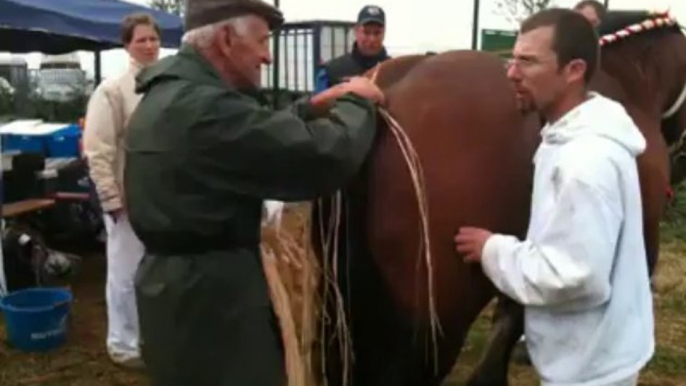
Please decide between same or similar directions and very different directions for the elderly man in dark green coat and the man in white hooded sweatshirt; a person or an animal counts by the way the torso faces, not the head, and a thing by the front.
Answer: very different directions

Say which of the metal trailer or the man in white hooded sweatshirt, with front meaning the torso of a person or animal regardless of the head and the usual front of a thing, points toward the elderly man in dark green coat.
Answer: the man in white hooded sweatshirt

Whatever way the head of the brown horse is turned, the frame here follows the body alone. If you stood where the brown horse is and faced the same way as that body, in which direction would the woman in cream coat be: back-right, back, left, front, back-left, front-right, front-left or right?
left

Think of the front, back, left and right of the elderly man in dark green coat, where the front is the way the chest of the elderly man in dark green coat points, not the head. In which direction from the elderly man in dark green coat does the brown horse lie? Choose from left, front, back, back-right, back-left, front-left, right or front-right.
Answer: front-left

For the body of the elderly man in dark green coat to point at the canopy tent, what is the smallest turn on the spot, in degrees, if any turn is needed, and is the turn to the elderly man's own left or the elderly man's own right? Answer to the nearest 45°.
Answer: approximately 90° to the elderly man's own left

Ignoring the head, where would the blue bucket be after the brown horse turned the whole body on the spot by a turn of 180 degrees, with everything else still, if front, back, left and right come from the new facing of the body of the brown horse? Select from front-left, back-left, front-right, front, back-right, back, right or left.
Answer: right

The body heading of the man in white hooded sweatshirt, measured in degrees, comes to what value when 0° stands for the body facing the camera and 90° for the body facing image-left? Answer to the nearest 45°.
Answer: approximately 90°

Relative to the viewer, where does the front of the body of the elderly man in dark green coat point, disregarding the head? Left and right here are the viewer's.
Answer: facing to the right of the viewer

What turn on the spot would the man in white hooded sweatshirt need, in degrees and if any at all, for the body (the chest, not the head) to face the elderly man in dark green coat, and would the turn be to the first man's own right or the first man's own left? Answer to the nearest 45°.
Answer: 0° — they already face them

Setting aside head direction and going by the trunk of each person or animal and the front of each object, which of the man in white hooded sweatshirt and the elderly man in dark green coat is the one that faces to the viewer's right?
the elderly man in dark green coat

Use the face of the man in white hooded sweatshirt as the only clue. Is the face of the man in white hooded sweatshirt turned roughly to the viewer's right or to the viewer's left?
to the viewer's left

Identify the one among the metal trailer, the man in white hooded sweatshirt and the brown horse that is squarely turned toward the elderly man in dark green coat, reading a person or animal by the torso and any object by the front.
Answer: the man in white hooded sweatshirt

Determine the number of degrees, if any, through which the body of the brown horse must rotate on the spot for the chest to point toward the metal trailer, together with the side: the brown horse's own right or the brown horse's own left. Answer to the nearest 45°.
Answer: approximately 45° to the brown horse's own left
